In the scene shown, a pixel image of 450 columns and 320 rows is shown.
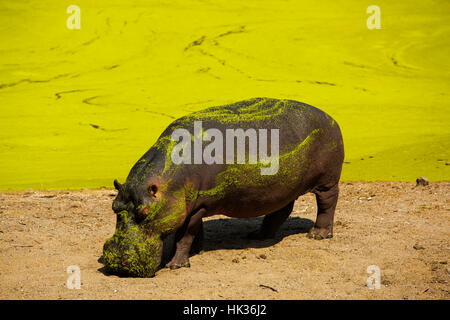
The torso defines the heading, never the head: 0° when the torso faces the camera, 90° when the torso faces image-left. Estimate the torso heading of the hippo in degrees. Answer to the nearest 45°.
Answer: approximately 45°
